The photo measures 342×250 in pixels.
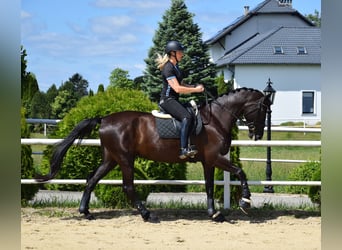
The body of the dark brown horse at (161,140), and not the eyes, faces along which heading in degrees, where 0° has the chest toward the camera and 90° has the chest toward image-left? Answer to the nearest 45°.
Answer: approximately 270°

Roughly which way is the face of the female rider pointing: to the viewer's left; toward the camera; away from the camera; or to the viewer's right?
to the viewer's right

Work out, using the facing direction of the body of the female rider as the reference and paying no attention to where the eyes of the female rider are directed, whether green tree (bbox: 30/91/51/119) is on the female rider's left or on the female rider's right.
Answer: on the female rider's left

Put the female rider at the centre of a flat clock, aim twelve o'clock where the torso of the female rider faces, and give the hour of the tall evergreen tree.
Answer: The tall evergreen tree is roughly at 9 o'clock from the female rider.

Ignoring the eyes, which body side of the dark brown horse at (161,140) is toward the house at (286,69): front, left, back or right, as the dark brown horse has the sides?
left

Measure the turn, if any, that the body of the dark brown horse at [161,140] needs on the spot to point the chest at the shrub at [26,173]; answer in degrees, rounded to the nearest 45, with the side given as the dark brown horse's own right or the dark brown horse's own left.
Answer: approximately 135° to the dark brown horse's own left

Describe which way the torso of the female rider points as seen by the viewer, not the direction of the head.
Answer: to the viewer's right

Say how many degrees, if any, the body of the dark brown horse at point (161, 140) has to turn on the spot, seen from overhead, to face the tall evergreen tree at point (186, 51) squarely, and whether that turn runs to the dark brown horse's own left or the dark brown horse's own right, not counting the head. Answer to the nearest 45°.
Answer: approximately 90° to the dark brown horse's own left
